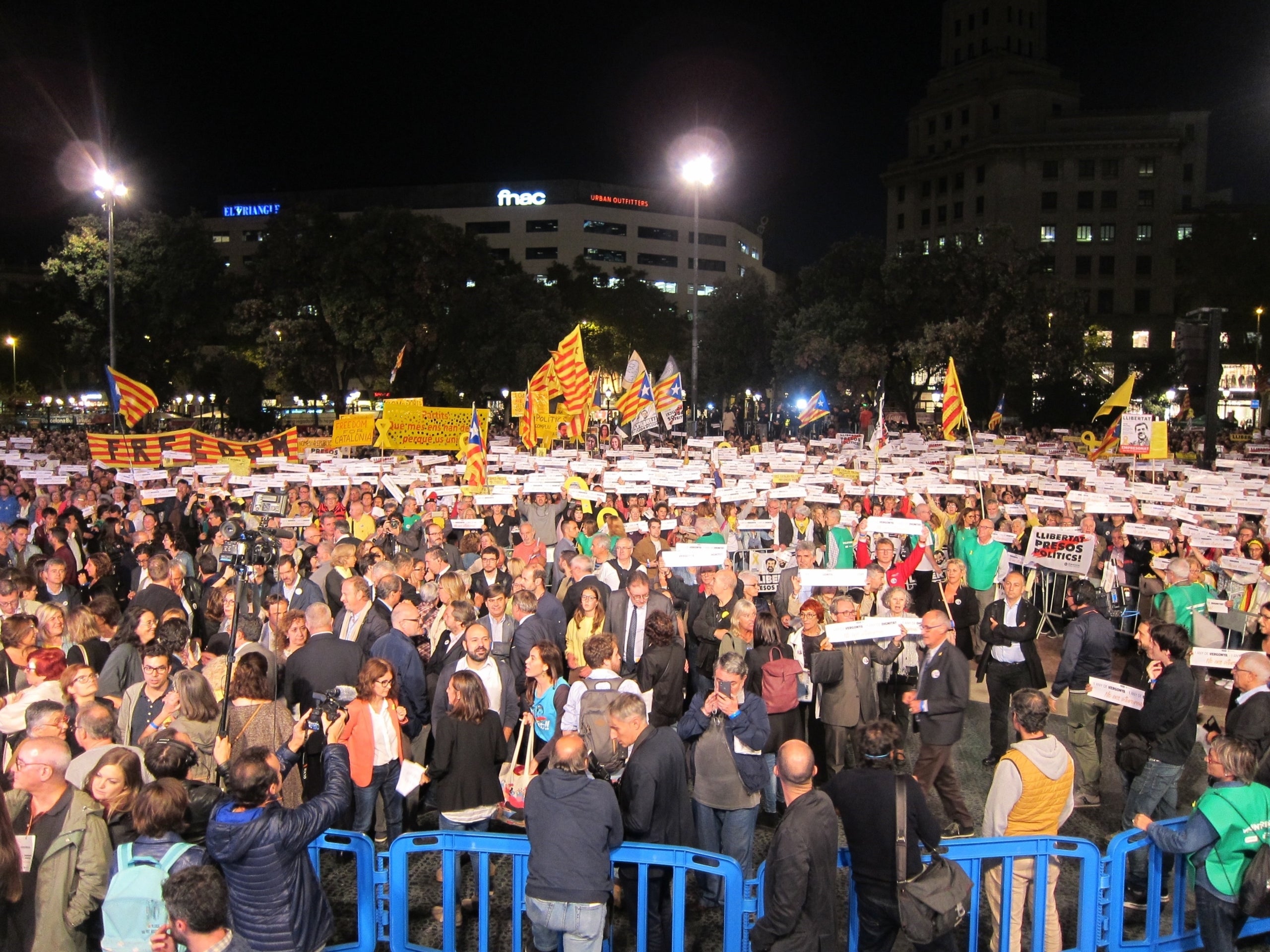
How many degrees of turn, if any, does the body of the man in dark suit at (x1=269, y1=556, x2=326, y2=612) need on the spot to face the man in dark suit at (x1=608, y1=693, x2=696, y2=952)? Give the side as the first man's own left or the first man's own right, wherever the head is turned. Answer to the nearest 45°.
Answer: approximately 45° to the first man's own left

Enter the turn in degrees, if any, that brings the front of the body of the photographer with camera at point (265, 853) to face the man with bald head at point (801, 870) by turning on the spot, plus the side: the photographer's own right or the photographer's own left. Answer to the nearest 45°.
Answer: approximately 45° to the photographer's own right

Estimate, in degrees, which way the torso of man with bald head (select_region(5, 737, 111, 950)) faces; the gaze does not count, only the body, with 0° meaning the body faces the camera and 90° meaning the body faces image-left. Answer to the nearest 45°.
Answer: approximately 45°

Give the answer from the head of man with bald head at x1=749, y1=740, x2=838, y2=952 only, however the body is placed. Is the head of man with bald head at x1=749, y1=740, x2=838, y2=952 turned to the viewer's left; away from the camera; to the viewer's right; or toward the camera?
away from the camera

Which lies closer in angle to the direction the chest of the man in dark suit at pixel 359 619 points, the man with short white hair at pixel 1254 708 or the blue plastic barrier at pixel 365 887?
the blue plastic barrier

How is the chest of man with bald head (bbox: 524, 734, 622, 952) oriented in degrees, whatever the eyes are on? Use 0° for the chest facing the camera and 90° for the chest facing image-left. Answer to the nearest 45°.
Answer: approximately 180°

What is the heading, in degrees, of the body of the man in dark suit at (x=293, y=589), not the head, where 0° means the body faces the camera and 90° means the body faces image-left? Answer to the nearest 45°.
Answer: approximately 45°

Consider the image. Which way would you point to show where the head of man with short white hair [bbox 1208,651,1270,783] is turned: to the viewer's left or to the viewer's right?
to the viewer's left

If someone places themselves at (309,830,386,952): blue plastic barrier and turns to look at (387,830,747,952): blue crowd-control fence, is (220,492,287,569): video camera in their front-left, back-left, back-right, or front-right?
back-left

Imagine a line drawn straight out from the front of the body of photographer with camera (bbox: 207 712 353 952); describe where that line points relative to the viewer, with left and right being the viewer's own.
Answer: facing away from the viewer and to the right of the viewer

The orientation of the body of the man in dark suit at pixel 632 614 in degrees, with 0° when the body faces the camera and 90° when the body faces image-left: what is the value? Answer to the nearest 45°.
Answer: approximately 0°
